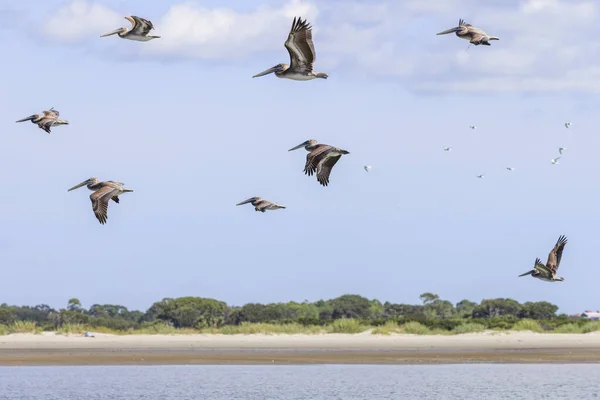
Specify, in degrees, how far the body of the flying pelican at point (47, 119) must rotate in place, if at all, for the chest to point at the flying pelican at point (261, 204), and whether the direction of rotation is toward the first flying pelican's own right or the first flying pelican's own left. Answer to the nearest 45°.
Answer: approximately 180°

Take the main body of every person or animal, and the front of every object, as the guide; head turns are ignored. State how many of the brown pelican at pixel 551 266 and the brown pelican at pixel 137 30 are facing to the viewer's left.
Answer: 2

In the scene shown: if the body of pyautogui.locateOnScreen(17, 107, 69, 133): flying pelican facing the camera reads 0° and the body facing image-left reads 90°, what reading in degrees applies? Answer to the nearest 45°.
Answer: approximately 90°

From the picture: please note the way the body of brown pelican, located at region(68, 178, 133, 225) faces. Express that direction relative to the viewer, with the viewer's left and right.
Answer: facing to the left of the viewer

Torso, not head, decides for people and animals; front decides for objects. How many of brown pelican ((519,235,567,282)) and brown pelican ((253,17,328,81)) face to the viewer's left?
2

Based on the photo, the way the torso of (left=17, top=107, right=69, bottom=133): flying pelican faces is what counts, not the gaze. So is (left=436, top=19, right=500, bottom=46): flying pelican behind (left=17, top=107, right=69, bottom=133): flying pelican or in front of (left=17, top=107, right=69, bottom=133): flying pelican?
behind

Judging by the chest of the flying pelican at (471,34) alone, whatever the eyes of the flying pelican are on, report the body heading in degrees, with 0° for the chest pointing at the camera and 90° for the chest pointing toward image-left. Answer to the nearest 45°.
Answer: approximately 90°

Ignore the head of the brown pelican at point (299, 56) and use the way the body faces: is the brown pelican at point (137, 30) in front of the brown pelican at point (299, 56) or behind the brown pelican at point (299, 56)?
in front

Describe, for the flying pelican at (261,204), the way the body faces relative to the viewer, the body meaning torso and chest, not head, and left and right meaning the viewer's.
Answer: facing to the left of the viewer

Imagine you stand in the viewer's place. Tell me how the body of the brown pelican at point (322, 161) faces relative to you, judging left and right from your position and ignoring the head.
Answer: facing to the left of the viewer
